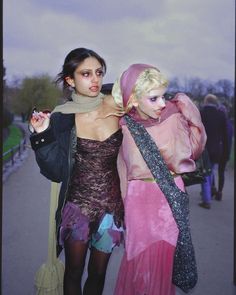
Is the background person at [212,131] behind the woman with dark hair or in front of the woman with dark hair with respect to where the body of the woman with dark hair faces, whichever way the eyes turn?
behind

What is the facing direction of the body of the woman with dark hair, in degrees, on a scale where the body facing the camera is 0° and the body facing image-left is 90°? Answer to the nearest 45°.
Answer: approximately 0°

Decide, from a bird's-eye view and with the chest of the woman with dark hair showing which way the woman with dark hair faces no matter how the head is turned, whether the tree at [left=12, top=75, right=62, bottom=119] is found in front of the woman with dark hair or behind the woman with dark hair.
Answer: behind
